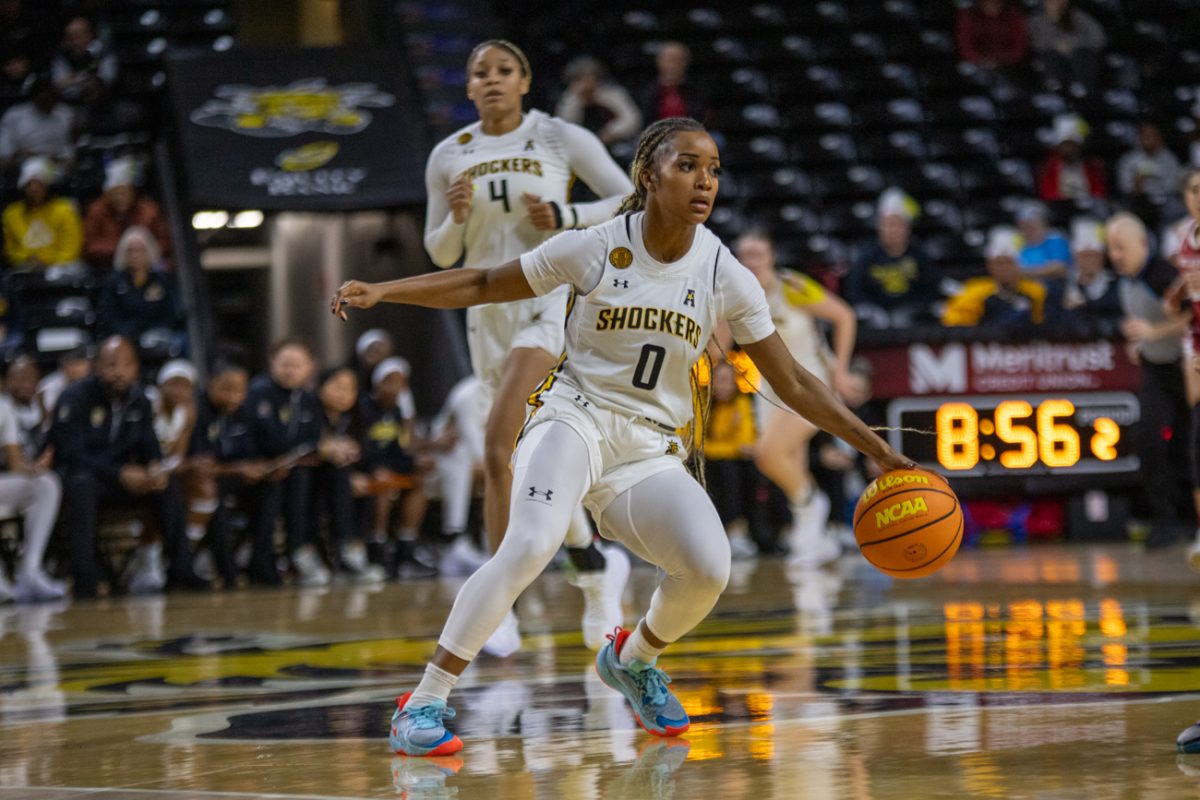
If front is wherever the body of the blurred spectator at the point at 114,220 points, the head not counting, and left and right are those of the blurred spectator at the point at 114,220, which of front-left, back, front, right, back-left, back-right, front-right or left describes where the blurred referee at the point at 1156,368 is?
front-left

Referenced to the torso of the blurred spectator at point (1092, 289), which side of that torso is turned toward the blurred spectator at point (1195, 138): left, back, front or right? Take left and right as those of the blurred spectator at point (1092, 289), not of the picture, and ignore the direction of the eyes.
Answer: back

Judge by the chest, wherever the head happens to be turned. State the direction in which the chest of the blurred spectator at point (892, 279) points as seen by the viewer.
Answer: toward the camera

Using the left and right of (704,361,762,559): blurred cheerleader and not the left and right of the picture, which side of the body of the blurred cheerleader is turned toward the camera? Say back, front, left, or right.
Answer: front

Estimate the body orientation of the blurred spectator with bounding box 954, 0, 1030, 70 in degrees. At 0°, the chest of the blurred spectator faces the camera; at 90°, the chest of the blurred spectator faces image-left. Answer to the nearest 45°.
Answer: approximately 0°

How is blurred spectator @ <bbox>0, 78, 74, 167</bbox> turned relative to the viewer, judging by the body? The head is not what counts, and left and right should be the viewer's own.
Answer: facing the viewer

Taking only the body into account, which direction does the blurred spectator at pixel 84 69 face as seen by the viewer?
toward the camera

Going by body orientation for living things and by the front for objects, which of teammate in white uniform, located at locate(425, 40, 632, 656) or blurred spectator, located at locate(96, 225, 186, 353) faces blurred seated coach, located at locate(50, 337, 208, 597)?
blurred spectator, located at locate(96, 225, 186, 353)
